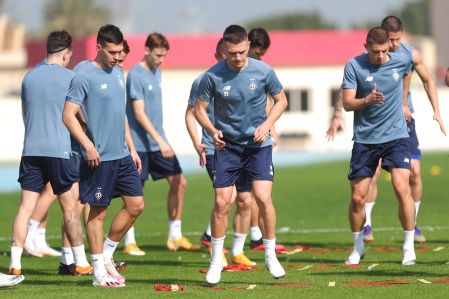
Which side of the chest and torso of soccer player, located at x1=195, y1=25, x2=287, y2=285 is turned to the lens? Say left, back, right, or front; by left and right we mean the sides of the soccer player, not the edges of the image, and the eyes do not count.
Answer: front

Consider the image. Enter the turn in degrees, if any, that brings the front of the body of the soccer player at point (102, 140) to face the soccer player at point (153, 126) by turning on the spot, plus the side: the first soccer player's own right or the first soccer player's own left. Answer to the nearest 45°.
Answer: approximately 135° to the first soccer player's own left

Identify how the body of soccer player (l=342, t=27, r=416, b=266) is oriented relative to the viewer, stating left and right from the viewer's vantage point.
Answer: facing the viewer

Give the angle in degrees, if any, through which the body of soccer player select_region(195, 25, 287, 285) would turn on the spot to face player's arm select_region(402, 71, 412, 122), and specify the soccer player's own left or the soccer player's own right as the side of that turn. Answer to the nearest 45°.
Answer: approximately 135° to the soccer player's own left

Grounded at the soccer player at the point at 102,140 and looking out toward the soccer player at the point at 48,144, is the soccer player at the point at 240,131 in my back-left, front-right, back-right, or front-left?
back-right

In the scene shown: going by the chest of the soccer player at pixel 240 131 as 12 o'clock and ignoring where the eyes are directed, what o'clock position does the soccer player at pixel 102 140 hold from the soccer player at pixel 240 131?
the soccer player at pixel 102 140 is roughly at 3 o'clock from the soccer player at pixel 240 131.

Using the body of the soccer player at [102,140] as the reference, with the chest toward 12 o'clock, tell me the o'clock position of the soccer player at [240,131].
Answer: the soccer player at [240,131] is roughly at 11 o'clock from the soccer player at [102,140].

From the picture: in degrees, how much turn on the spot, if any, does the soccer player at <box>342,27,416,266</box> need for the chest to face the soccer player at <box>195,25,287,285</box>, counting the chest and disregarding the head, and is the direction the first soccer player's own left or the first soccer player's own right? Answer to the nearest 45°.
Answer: approximately 45° to the first soccer player's own right

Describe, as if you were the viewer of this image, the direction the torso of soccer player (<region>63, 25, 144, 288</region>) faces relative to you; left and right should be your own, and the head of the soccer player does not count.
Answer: facing the viewer and to the right of the viewer

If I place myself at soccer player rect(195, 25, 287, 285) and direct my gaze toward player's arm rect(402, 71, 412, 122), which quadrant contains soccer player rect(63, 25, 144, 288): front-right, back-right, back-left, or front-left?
back-left

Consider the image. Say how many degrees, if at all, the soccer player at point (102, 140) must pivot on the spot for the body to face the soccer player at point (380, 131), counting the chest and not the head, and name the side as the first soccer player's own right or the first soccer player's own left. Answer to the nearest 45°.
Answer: approximately 45° to the first soccer player's own left
